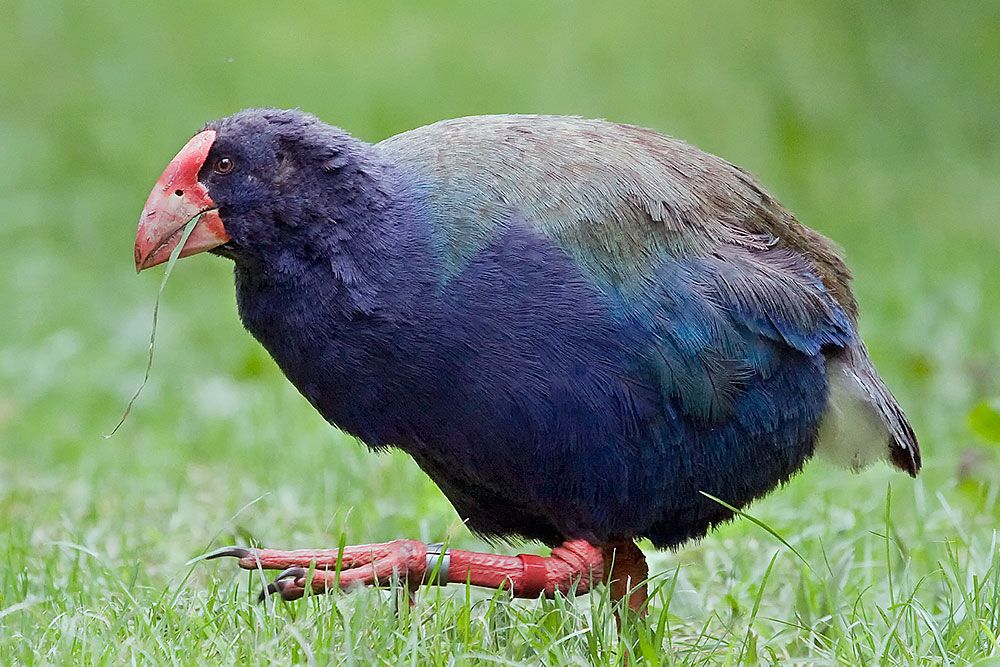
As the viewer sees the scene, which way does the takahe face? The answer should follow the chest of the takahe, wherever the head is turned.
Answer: to the viewer's left
